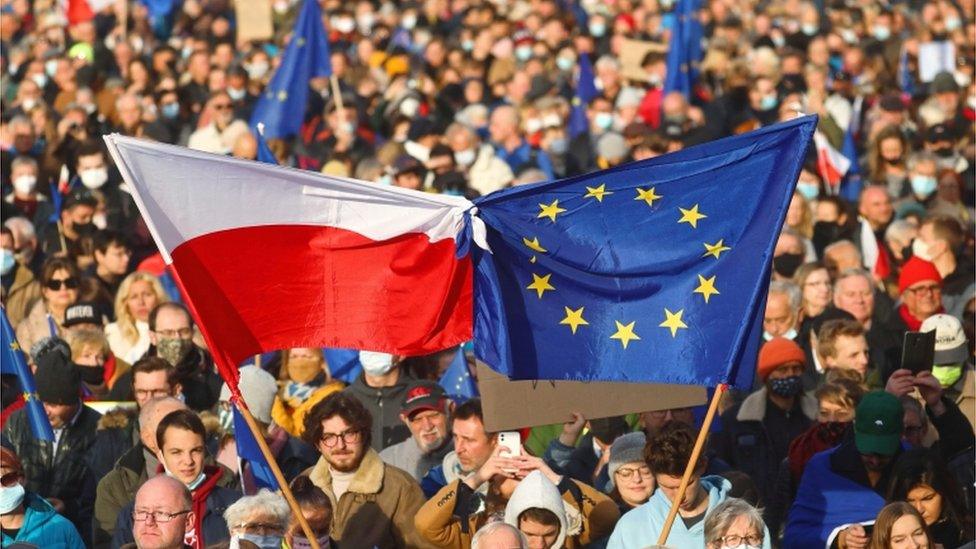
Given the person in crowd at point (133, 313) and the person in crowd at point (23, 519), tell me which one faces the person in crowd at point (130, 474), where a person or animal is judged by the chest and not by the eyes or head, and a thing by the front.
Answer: the person in crowd at point (133, 313)

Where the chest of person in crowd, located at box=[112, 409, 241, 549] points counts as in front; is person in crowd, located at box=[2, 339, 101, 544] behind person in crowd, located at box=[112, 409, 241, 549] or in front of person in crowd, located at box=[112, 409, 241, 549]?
behind

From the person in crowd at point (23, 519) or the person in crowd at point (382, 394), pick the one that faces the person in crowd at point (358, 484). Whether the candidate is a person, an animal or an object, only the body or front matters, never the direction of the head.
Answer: the person in crowd at point (382, 394)

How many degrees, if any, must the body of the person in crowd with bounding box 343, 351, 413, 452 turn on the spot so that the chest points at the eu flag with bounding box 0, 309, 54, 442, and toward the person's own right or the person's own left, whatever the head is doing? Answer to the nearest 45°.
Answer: approximately 90° to the person's own right

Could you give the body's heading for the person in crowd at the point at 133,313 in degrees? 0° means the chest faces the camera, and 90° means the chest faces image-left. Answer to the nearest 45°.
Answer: approximately 0°

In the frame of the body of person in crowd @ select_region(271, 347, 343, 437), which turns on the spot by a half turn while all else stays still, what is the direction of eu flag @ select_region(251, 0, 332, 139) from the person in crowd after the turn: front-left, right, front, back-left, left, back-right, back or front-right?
front
